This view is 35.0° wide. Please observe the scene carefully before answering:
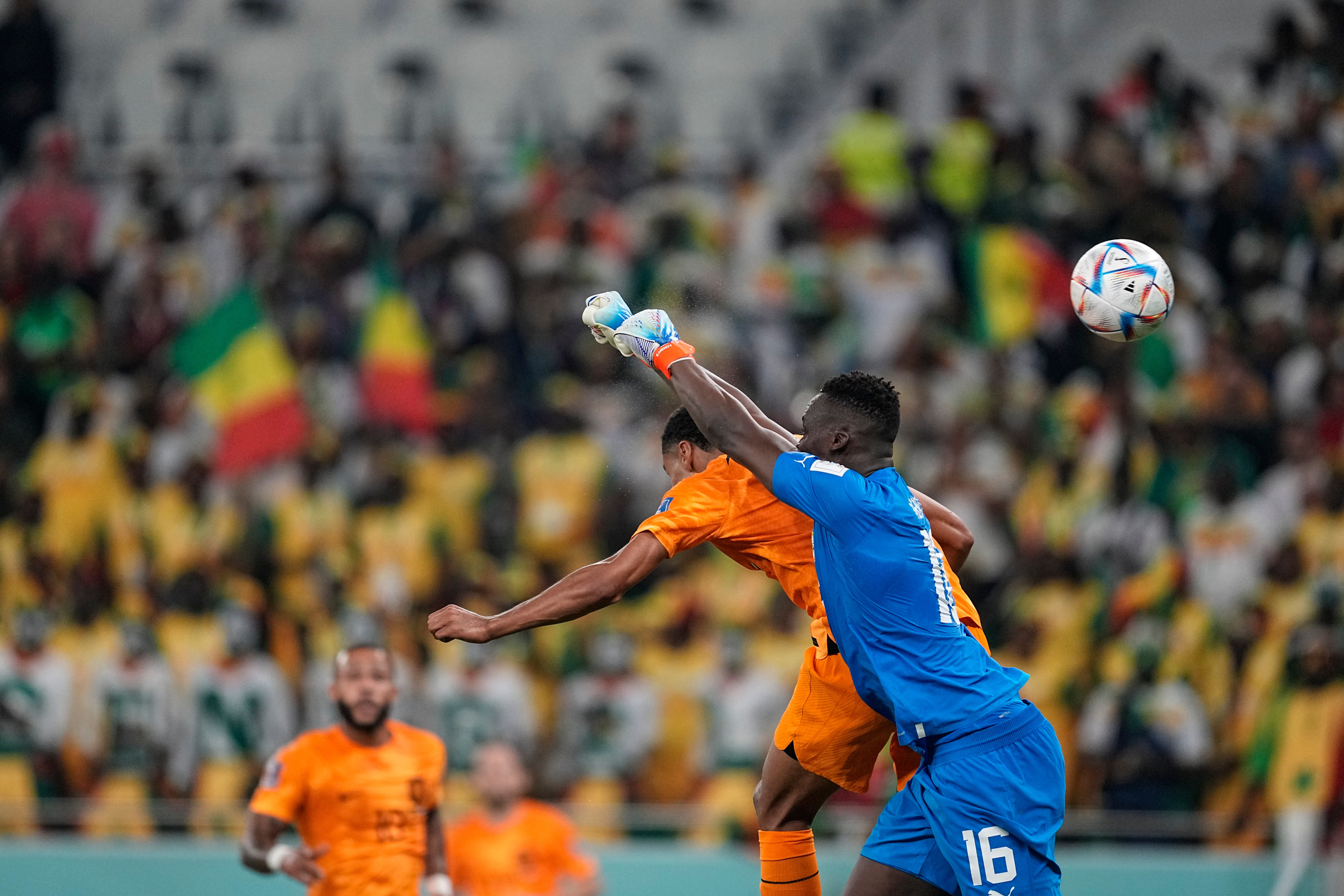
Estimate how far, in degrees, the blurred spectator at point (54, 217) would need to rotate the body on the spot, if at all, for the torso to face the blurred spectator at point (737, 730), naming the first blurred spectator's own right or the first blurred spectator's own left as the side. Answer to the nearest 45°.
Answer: approximately 45° to the first blurred spectator's own left

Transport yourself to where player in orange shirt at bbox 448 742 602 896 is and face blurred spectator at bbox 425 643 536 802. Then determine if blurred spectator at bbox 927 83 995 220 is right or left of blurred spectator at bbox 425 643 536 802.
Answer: right

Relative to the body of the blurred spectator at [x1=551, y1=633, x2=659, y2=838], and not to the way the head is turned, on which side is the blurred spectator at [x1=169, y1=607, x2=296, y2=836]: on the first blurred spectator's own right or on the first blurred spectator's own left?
on the first blurred spectator's own right

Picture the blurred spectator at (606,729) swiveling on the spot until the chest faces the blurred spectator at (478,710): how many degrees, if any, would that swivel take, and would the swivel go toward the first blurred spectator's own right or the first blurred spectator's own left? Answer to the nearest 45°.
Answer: approximately 90° to the first blurred spectator's own right

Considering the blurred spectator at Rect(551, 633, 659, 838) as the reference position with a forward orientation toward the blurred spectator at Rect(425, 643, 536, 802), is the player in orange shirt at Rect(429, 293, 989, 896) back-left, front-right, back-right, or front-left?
back-left

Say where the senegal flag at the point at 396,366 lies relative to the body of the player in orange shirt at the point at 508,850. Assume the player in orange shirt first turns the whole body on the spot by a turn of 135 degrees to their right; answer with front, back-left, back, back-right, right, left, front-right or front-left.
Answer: front-right

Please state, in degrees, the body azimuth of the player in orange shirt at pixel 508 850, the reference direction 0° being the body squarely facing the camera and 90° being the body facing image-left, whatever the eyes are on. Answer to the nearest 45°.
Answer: approximately 0°

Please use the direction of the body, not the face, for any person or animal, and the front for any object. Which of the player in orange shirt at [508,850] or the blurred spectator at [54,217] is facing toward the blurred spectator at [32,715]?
the blurred spectator at [54,217]
